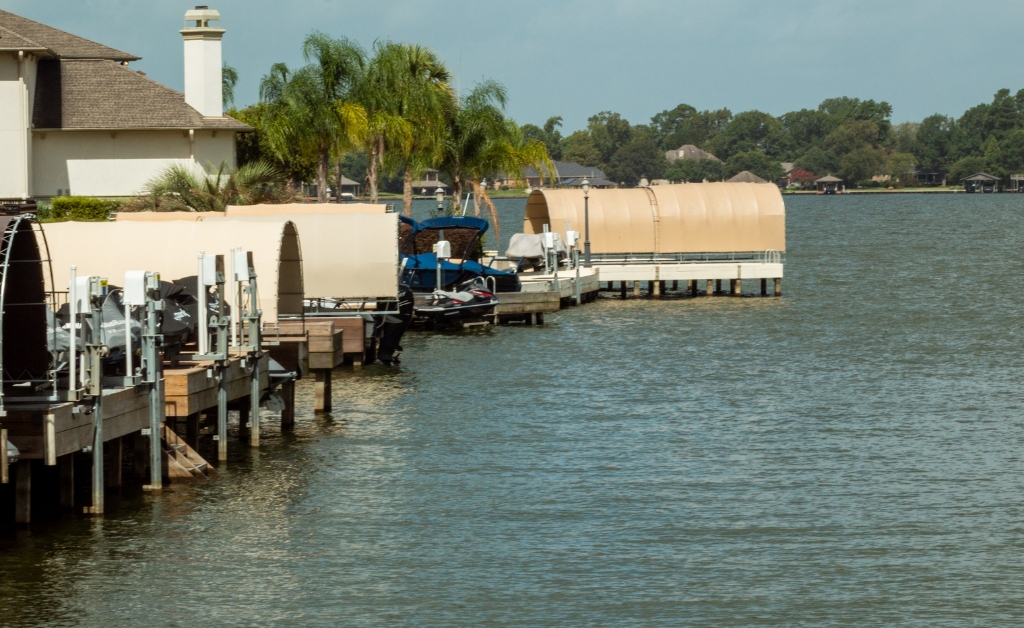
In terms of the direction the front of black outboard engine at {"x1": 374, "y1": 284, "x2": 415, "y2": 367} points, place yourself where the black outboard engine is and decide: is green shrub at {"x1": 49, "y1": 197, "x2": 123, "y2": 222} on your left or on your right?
on your right

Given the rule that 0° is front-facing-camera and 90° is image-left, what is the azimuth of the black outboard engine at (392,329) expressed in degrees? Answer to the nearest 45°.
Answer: approximately 90°

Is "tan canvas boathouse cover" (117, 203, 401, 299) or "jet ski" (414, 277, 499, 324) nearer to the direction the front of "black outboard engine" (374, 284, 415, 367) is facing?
the tan canvas boathouse cover

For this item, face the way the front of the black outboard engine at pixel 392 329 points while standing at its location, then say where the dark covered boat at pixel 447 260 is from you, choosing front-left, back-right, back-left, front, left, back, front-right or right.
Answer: right

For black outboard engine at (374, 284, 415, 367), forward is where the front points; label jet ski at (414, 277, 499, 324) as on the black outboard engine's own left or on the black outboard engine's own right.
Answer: on the black outboard engine's own right

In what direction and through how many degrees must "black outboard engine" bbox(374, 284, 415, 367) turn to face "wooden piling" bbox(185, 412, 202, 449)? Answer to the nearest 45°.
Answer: approximately 90° to its left

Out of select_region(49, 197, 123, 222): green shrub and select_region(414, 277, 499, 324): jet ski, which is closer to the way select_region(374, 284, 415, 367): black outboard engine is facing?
the green shrub

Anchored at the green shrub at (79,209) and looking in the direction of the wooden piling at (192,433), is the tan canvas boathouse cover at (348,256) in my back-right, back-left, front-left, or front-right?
front-left
